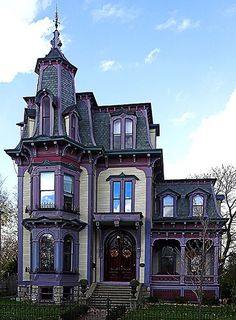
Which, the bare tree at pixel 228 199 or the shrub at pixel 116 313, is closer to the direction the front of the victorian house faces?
the shrub

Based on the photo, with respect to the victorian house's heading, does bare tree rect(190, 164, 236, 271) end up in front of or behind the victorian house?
behind

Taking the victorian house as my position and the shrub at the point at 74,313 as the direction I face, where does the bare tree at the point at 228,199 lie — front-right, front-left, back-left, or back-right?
back-left

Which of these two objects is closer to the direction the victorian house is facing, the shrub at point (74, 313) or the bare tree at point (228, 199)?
the shrub

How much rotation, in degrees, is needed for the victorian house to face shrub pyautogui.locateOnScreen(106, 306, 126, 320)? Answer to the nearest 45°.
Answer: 0° — it already faces it

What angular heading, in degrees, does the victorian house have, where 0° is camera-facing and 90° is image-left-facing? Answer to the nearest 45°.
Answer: approximately 0°

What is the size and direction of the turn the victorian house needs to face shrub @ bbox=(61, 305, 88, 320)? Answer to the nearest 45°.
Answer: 0° — it already faces it

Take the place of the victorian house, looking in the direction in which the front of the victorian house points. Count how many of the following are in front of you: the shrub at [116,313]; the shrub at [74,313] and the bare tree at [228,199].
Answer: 2
